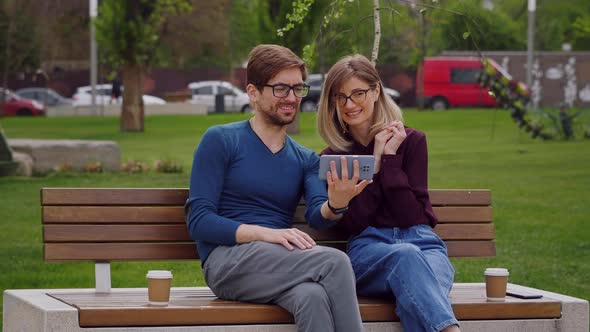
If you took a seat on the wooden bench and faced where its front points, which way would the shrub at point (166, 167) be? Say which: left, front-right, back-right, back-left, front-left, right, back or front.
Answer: back

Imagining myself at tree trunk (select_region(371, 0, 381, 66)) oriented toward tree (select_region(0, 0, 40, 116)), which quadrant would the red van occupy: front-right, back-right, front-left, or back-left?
front-right

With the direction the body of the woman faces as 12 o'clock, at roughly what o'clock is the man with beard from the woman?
The man with beard is roughly at 2 o'clock from the woman.

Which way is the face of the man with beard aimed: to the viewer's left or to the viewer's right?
to the viewer's right

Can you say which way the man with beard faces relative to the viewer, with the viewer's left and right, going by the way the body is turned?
facing the viewer and to the right of the viewer

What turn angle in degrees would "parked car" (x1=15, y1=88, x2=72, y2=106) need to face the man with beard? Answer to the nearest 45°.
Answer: approximately 90° to its right

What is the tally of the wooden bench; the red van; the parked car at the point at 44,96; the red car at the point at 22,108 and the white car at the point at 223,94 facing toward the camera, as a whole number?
1

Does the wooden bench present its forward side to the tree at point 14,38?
no

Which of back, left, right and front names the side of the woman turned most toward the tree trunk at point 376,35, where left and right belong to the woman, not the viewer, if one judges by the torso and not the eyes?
back

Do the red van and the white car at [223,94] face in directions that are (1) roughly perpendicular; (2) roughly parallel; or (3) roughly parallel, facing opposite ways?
roughly parallel

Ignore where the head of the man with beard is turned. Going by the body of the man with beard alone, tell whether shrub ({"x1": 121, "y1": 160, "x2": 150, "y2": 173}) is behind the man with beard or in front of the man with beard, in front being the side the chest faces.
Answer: behind

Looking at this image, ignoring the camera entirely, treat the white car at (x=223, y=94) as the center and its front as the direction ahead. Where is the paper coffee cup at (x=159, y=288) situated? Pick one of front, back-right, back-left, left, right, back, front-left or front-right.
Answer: right

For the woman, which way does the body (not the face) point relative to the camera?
toward the camera

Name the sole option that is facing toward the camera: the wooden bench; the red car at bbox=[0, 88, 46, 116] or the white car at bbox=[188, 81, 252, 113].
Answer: the wooden bench
